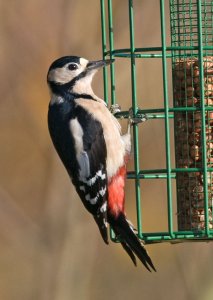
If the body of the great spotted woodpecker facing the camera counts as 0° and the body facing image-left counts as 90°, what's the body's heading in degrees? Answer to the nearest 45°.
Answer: approximately 270°
